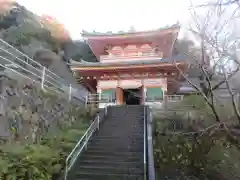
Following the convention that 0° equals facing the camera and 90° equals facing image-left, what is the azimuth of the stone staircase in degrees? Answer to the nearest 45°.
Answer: approximately 0°

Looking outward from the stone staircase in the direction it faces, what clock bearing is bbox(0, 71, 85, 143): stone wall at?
The stone wall is roughly at 3 o'clock from the stone staircase.

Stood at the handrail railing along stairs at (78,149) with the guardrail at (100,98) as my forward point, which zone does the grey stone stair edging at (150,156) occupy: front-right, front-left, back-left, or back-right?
back-right

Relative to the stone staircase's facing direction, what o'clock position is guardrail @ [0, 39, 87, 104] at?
The guardrail is roughly at 4 o'clock from the stone staircase.

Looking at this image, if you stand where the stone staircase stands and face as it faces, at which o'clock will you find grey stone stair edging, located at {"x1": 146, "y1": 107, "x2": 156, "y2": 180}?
The grey stone stair edging is roughly at 10 o'clock from the stone staircase.

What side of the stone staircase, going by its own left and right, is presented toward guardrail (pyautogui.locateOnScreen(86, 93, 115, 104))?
back

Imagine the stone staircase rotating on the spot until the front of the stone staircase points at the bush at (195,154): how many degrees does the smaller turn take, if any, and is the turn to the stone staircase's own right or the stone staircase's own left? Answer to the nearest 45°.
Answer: approximately 135° to the stone staircase's own left

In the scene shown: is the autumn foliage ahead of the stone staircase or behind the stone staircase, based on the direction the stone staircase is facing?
behind
